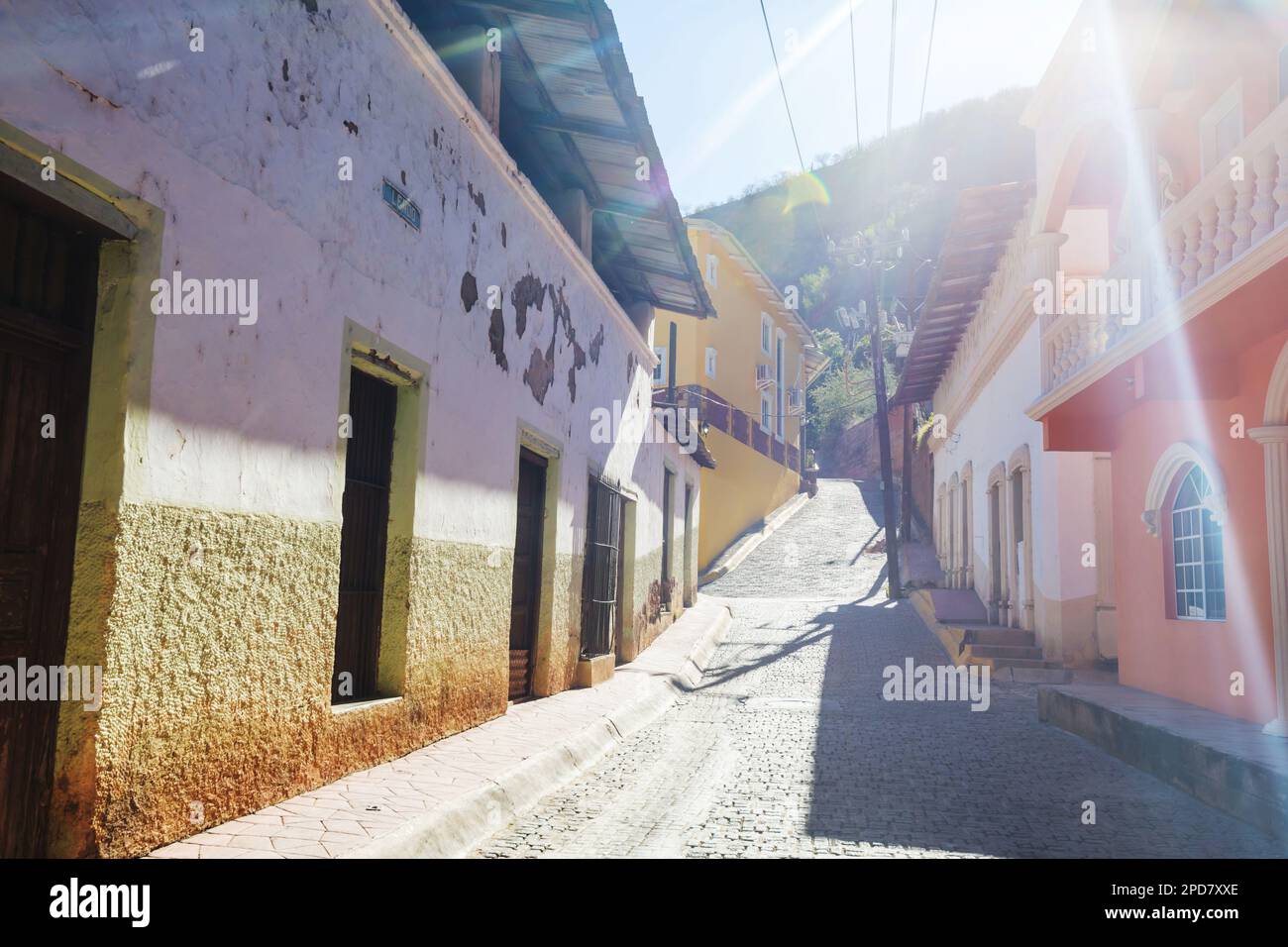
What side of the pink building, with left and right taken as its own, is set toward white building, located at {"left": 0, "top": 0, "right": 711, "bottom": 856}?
front

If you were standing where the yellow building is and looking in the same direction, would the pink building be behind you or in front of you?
in front

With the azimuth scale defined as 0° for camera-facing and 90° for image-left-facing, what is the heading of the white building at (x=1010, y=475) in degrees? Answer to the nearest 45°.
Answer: approximately 90°

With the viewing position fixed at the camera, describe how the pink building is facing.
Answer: facing the viewer and to the left of the viewer

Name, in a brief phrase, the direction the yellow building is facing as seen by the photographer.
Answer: facing the viewer and to the right of the viewer

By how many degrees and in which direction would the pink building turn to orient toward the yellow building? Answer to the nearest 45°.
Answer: approximately 90° to its right

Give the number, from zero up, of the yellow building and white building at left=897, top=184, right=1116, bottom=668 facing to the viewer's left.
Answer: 1

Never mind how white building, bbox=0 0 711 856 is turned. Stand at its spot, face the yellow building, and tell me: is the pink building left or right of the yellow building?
right

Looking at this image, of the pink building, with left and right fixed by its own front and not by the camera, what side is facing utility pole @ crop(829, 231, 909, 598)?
right
